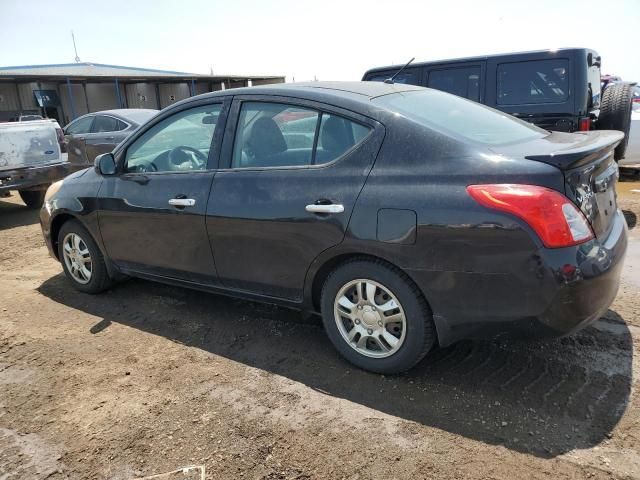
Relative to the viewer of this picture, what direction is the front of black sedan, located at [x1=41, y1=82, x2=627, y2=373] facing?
facing away from the viewer and to the left of the viewer

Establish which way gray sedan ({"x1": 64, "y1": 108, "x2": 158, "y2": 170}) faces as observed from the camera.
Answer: facing away from the viewer and to the left of the viewer

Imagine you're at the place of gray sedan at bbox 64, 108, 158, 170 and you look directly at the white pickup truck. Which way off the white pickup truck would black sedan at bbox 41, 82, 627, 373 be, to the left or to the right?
left

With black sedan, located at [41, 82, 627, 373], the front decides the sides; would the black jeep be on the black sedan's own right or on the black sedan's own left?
on the black sedan's own right

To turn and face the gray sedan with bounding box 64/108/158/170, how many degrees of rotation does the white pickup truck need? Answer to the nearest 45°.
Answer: approximately 90° to its right

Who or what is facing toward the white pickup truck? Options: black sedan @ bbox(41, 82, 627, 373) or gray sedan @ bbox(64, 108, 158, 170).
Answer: black sedan @ bbox(41, 82, 627, 373)

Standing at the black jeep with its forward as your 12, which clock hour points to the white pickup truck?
The white pickup truck is roughly at 10 o'clock from the black jeep.

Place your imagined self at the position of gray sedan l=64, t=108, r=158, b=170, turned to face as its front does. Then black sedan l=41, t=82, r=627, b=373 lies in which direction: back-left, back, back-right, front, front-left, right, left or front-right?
back-left

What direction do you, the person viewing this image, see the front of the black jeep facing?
facing away from the viewer and to the left of the viewer

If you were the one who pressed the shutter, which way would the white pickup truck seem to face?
facing away from the viewer and to the left of the viewer

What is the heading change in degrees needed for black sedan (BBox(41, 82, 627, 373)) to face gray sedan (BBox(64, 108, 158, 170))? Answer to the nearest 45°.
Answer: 0° — it already faces it
